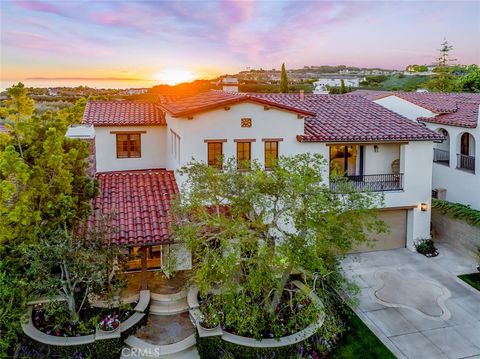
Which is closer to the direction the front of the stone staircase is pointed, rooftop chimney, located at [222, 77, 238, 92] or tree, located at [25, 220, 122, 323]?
the tree

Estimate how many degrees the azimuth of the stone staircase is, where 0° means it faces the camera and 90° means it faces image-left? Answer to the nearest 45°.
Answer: approximately 0°

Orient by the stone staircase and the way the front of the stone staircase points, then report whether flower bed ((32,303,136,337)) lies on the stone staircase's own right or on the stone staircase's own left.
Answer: on the stone staircase's own right

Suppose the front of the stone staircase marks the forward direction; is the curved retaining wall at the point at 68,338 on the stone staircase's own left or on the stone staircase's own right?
on the stone staircase's own right

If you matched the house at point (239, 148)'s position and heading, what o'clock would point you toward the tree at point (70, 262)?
The tree is roughly at 1 o'clock from the house.

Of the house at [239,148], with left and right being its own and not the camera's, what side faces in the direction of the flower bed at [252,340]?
front

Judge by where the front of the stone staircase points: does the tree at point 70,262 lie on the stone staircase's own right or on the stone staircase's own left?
on the stone staircase's own right

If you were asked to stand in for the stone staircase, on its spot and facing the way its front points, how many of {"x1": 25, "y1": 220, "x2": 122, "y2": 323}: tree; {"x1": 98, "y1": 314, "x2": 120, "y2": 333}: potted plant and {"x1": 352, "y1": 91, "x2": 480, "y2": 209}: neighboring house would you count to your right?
2

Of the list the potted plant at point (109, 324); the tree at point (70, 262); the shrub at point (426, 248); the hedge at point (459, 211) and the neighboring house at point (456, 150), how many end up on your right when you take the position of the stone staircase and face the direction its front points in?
2

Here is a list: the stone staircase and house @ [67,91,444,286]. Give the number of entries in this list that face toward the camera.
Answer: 2

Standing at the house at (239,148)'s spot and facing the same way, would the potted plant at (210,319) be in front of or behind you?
in front
